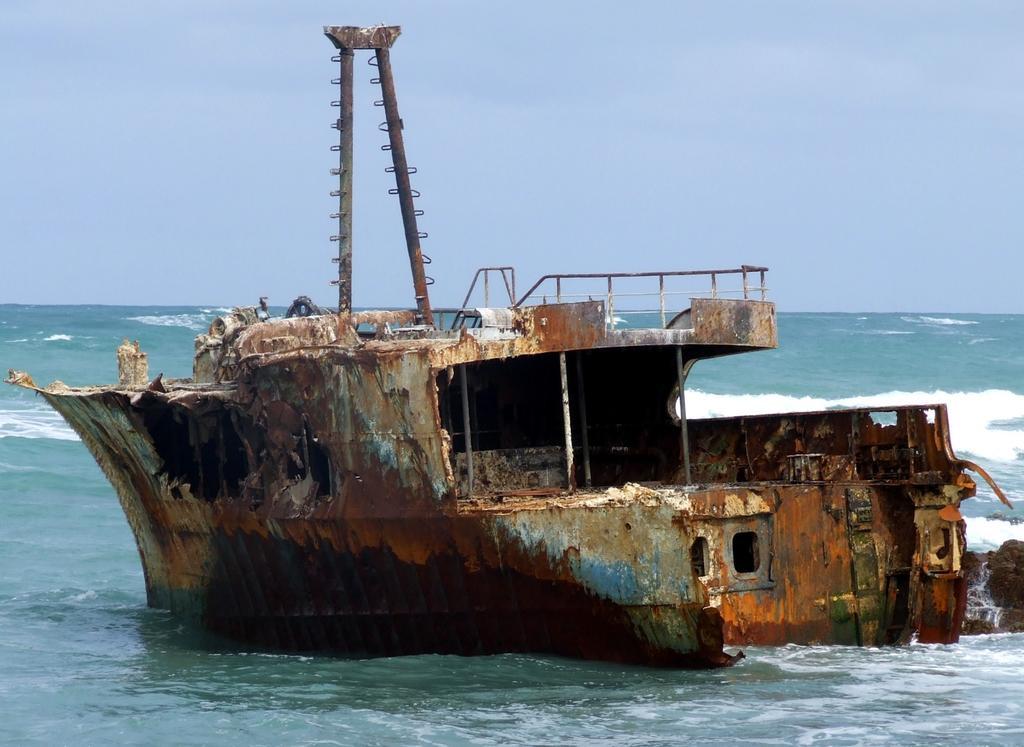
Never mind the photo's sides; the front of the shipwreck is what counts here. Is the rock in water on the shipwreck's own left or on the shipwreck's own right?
on the shipwreck's own right

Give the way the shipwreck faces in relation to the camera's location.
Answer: facing away from the viewer and to the left of the viewer
